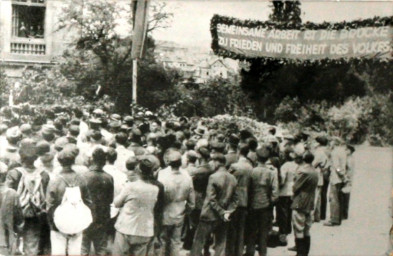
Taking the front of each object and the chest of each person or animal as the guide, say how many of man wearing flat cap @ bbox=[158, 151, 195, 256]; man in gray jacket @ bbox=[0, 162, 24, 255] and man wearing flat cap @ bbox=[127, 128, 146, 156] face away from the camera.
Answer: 3

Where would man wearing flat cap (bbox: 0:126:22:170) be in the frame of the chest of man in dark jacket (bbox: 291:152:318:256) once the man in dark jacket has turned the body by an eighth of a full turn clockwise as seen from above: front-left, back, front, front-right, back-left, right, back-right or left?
left

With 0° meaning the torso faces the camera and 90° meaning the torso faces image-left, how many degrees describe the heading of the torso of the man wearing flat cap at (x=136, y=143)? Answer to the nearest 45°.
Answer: approximately 180°

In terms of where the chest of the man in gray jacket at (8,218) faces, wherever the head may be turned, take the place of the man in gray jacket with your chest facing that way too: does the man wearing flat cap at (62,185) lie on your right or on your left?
on your right

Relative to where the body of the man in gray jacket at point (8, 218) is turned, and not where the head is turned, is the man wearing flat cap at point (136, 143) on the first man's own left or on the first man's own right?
on the first man's own right

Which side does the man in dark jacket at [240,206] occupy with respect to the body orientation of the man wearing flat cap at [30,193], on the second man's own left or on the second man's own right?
on the second man's own right

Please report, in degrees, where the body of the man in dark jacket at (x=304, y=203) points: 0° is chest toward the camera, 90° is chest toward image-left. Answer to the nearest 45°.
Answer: approximately 135°

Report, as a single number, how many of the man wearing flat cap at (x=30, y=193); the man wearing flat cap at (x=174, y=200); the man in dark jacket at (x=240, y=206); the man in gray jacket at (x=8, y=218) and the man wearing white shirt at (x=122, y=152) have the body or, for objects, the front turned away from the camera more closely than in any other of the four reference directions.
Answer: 5

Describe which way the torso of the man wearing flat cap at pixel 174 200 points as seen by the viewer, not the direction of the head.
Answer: away from the camera

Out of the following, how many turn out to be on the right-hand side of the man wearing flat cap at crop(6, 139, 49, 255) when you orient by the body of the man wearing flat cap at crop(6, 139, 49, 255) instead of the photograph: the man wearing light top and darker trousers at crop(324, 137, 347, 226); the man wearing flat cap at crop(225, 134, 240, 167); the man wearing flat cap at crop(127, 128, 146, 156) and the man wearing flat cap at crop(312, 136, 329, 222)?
4

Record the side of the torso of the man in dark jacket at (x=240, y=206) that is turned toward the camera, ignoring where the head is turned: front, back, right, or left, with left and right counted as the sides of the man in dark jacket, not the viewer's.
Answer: back

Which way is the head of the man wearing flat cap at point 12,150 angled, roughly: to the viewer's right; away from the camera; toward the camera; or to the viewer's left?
away from the camera

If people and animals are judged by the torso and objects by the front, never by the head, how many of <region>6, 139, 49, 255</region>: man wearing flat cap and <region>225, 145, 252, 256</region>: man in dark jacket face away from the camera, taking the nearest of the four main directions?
2

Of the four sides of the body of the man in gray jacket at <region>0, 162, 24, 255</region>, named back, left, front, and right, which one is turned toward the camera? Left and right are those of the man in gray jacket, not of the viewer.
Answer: back

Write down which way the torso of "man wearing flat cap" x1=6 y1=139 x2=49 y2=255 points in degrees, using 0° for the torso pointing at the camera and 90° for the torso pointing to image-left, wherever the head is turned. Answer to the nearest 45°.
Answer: approximately 180°
